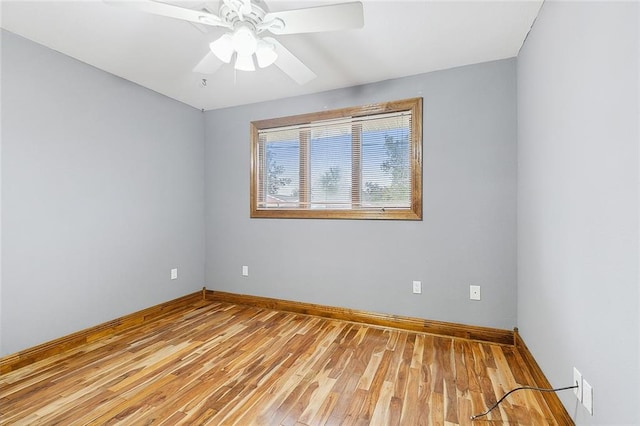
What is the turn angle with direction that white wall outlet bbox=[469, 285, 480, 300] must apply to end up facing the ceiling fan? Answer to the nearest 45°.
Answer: approximately 45° to its right

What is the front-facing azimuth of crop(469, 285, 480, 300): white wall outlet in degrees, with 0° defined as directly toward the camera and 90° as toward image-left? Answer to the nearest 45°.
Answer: approximately 0°

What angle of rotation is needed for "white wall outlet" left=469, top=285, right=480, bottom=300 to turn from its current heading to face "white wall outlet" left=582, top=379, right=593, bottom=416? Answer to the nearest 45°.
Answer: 0° — it already faces it

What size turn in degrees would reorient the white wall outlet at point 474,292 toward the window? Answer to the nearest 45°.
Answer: approximately 90° to its right

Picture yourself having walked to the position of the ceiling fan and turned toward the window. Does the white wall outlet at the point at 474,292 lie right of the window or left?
right

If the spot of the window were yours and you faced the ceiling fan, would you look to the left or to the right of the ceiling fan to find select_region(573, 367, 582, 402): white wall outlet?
left
